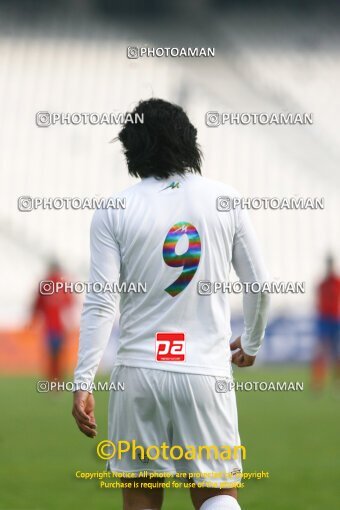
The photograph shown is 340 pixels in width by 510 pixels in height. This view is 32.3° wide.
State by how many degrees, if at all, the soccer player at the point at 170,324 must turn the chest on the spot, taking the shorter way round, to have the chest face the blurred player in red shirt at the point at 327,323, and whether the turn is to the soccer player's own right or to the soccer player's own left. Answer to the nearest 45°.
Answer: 0° — they already face them

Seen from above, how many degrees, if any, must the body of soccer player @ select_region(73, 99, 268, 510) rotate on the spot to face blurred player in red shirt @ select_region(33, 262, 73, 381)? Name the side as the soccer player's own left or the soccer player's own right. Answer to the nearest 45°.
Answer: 0° — they already face them

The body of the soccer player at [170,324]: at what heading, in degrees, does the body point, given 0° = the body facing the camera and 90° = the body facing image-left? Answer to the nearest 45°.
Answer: approximately 180°

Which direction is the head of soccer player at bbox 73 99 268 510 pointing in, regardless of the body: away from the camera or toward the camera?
away from the camera
